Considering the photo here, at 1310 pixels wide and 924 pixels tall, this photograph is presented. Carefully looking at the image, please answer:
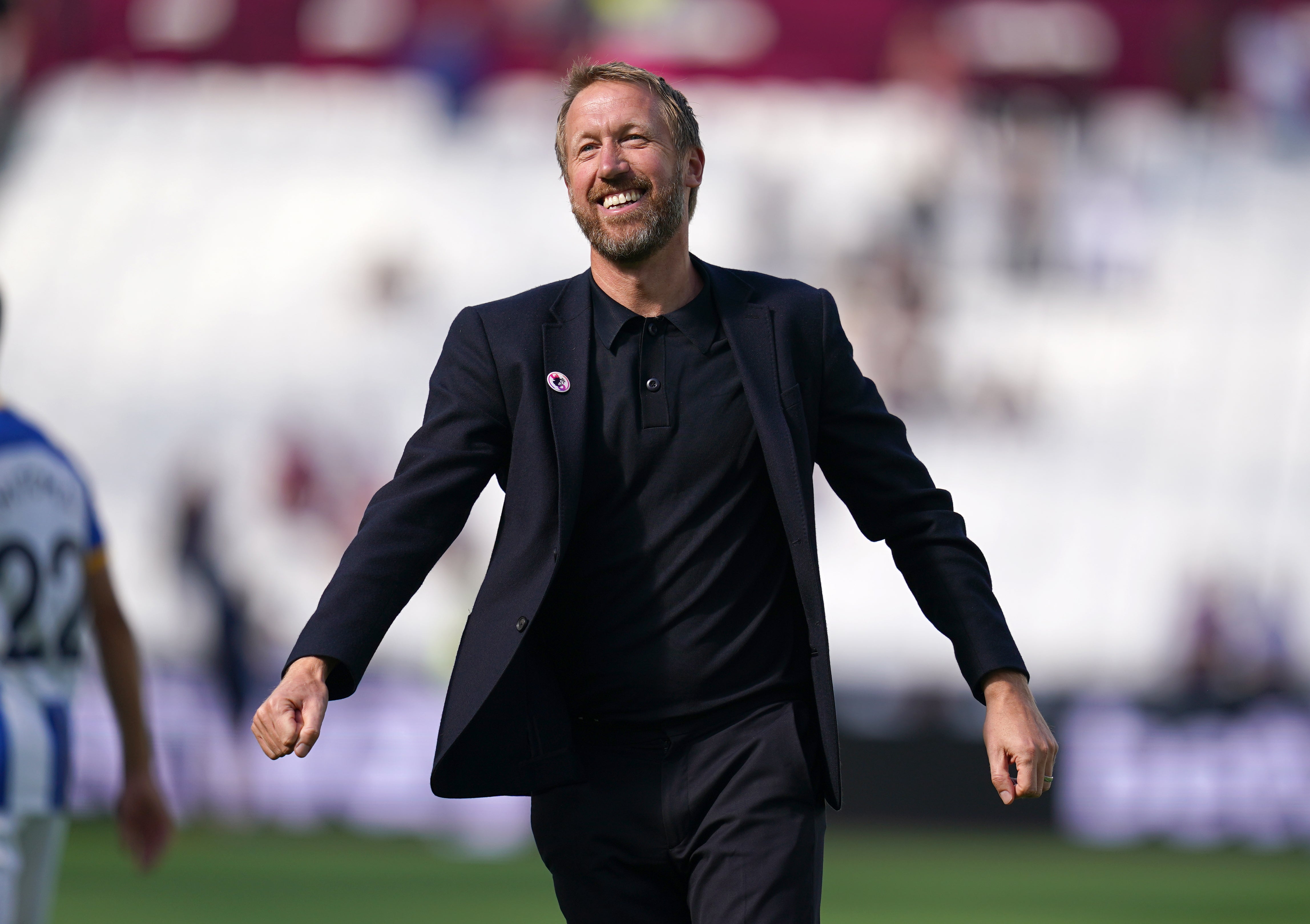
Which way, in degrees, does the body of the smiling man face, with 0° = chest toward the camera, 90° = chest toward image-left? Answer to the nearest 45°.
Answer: approximately 0°

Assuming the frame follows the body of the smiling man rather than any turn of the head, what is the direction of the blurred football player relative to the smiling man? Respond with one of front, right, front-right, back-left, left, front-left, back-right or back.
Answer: back-right

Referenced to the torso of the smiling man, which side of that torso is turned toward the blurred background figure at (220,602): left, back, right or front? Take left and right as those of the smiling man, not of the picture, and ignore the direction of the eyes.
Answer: back

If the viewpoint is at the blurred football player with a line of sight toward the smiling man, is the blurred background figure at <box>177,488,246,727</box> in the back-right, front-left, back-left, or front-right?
back-left
